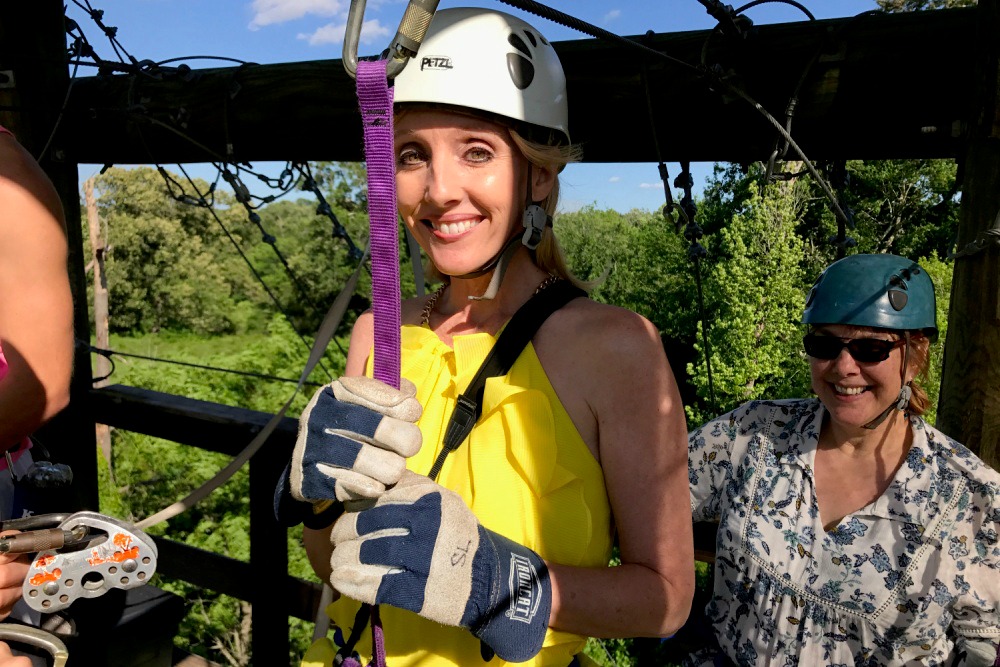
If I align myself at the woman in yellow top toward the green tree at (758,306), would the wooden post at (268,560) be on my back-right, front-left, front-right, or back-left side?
front-left

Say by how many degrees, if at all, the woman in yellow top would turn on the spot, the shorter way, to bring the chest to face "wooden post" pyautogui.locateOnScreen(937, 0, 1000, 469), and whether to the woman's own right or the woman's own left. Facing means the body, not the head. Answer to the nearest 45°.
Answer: approximately 180°

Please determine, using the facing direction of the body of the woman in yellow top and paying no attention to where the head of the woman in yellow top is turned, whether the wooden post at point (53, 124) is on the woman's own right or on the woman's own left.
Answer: on the woman's own right

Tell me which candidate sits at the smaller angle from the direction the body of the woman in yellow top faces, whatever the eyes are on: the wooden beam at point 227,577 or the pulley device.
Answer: the pulley device

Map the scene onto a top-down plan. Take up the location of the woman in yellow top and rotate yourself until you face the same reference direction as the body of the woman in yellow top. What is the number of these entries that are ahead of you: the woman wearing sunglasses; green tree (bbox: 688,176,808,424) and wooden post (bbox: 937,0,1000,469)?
0

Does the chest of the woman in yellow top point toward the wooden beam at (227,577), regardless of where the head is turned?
no

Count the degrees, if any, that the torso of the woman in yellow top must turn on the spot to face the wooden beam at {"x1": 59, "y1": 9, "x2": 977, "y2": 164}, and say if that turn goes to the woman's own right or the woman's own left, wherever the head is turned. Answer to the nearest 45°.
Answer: approximately 180°

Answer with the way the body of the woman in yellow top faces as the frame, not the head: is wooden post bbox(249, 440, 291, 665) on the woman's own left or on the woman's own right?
on the woman's own right

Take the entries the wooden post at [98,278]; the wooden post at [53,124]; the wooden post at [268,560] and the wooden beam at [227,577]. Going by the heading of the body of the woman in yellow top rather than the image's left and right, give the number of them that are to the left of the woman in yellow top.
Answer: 0

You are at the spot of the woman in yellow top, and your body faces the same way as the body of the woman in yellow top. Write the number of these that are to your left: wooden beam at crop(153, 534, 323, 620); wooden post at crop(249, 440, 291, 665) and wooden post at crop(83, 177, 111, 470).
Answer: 0

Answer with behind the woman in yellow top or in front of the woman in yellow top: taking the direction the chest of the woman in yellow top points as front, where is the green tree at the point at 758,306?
behind

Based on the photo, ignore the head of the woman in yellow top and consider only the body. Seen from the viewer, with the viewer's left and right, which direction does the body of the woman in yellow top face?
facing the viewer and to the left of the viewer

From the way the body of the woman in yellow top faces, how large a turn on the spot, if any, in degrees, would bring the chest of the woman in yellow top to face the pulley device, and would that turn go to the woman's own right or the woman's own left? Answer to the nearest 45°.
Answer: approximately 45° to the woman's own right

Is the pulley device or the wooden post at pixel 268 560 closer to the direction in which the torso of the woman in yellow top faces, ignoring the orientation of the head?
the pulley device

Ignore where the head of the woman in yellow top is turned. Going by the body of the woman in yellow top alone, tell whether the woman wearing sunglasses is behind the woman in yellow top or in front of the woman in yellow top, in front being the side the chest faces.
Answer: behind
